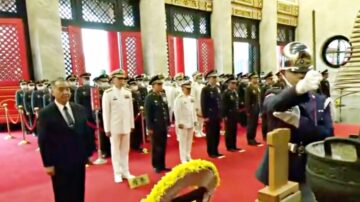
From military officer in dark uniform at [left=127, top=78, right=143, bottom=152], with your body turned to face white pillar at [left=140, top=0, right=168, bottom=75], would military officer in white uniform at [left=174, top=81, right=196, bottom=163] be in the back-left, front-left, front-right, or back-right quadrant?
back-right

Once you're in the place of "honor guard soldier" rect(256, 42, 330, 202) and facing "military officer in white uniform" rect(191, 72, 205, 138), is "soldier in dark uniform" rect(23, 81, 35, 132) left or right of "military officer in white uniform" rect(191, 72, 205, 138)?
left

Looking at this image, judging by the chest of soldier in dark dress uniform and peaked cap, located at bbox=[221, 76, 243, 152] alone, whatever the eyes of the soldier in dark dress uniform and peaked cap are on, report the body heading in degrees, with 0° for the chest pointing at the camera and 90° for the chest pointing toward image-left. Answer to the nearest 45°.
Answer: approximately 315°

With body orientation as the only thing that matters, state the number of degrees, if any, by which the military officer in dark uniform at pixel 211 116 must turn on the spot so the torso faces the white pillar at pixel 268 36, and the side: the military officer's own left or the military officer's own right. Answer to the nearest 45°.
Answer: approximately 135° to the military officer's own left

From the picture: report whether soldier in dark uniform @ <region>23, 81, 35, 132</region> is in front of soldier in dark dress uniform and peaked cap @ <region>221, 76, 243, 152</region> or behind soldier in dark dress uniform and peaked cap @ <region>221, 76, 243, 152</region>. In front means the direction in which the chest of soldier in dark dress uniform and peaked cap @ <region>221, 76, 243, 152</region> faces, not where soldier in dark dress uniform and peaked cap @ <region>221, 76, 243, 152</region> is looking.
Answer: behind

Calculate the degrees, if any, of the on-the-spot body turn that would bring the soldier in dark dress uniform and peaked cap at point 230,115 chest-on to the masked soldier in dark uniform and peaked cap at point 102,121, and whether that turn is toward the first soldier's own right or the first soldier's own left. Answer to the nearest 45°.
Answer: approximately 135° to the first soldier's own right

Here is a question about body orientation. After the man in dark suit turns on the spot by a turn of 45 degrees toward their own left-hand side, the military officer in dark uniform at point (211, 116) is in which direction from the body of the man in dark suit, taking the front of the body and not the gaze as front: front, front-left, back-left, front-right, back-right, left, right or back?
front-left

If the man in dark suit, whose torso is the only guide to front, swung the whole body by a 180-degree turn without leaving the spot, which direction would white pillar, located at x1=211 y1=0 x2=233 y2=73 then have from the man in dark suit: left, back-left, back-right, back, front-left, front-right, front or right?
right

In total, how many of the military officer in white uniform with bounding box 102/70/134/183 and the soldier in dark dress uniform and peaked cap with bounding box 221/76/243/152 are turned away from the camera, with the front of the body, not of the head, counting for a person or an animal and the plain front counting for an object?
0
